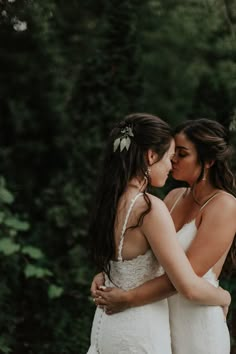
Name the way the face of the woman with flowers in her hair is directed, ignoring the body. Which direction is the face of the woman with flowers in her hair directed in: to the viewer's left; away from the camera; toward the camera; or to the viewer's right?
to the viewer's right

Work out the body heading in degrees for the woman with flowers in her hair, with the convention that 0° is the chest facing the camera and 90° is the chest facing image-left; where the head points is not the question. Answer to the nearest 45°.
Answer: approximately 225°
